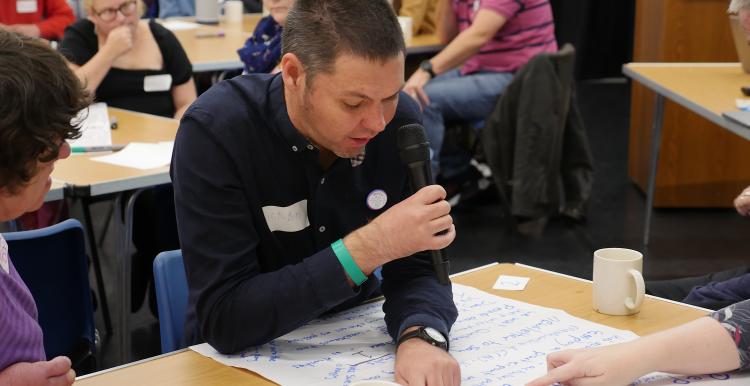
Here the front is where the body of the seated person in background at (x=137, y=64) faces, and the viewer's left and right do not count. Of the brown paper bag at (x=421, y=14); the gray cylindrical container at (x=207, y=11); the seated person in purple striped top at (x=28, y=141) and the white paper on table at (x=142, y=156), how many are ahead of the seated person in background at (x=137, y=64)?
2

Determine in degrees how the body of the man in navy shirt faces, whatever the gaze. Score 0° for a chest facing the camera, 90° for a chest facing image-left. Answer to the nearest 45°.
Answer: approximately 315°

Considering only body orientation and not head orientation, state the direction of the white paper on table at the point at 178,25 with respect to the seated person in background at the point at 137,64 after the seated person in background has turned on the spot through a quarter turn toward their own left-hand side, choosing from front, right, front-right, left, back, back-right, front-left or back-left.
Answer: left

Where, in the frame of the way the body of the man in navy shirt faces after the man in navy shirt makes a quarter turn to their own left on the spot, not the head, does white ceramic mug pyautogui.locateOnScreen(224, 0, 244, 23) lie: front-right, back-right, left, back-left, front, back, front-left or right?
front-left

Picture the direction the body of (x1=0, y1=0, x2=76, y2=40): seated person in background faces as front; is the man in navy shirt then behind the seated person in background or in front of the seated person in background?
in front

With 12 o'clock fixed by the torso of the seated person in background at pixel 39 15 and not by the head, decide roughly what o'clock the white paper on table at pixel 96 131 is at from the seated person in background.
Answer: The white paper on table is roughly at 12 o'clock from the seated person in background.

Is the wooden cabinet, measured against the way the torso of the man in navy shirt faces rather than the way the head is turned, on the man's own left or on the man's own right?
on the man's own left

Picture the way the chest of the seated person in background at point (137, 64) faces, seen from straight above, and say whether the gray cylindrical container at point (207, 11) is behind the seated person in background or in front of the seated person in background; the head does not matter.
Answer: behind

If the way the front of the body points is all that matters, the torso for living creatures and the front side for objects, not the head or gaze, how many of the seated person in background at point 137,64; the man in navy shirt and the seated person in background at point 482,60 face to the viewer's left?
1

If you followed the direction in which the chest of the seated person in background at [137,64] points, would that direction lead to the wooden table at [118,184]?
yes

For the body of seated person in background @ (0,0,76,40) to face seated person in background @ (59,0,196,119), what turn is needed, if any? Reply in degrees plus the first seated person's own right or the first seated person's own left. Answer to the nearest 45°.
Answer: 0° — they already face them

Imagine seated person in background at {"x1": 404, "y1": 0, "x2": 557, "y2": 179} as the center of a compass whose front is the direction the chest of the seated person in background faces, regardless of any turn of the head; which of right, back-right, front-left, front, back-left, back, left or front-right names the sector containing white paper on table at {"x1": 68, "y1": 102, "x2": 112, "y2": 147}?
front-left

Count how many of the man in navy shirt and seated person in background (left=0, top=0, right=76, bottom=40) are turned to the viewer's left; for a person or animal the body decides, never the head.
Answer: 0

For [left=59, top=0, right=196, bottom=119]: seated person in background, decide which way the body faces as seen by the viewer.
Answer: toward the camera
